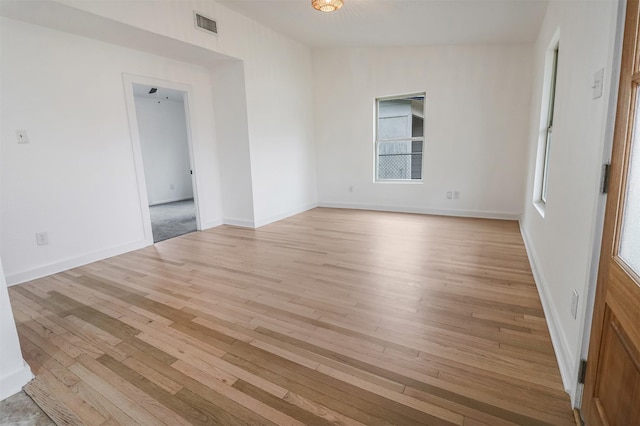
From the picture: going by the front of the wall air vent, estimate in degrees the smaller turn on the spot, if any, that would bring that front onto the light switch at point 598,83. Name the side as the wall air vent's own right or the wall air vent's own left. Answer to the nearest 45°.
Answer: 0° — it already faces it

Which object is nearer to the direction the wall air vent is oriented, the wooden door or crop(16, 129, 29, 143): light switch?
the wooden door

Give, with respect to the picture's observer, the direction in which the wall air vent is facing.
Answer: facing the viewer and to the right of the viewer

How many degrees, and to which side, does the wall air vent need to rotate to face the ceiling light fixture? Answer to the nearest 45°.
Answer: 0° — it already faces it

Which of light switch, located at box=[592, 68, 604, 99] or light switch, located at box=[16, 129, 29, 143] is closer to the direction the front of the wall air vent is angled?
the light switch, located at box=[592, 68, 604, 99]

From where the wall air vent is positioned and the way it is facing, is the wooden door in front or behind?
in front

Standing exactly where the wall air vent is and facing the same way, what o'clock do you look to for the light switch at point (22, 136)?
The light switch is roughly at 4 o'clock from the wall air vent.

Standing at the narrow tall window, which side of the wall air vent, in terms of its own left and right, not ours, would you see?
front
